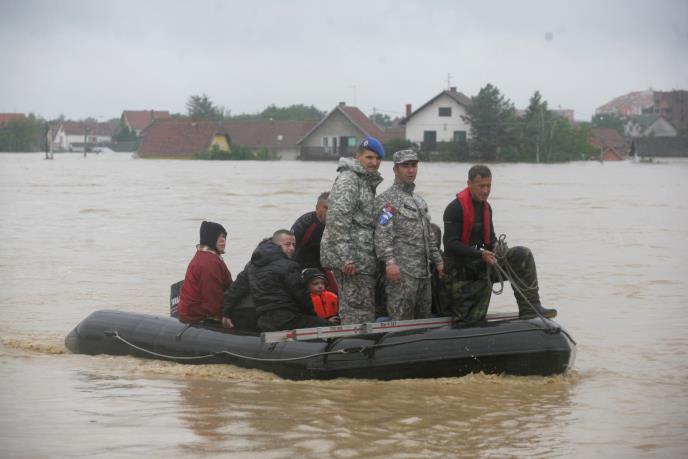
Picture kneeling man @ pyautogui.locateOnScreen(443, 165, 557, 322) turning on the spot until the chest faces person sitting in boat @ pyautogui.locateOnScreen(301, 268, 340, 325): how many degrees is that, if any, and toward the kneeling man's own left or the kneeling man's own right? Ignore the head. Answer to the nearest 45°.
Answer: approximately 135° to the kneeling man's own right

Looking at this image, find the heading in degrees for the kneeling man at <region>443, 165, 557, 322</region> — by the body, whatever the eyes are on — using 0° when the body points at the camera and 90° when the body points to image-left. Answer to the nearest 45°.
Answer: approximately 315°

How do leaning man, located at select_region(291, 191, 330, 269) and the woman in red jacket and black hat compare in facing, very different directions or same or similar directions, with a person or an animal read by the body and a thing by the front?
same or similar directions

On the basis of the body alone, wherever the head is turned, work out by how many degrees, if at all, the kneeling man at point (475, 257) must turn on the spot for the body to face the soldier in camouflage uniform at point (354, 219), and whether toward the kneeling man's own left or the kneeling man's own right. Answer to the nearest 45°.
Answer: approximately 90° to the kneeling man's own right
